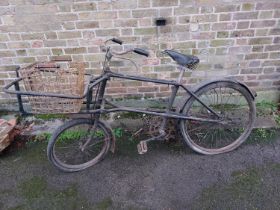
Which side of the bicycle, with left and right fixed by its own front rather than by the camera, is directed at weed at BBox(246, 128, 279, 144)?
back

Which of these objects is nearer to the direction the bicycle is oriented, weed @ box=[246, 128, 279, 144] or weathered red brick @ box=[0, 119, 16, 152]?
the weathered red brick

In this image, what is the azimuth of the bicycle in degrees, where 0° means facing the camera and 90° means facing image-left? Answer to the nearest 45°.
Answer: approximately 90°

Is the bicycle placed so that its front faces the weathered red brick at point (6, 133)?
yes
